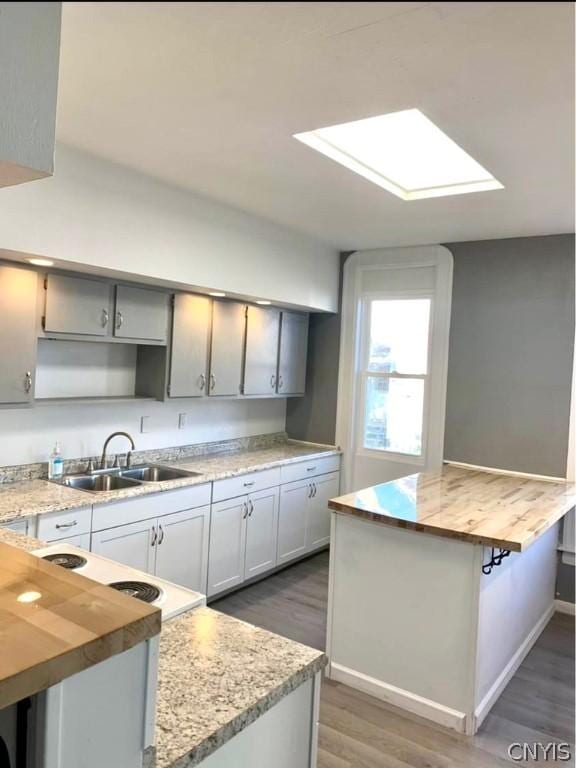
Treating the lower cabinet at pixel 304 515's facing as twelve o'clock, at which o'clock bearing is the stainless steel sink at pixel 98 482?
The stainless steel sink is roughly at 3 o'clock from the lower cabinet.

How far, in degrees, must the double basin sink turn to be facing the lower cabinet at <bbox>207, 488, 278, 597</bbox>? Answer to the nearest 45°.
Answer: approximately 45° to its left

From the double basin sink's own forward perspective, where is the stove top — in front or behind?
in front

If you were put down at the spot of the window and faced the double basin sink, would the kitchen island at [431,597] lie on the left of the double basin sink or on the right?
left

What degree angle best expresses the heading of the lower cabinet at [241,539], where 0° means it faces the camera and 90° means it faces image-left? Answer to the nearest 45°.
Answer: approximately 315°

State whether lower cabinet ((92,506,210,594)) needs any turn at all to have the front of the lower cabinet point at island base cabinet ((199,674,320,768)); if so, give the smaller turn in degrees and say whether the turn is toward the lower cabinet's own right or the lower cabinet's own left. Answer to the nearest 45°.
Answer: approximately 45° to the lower cabinet's own right

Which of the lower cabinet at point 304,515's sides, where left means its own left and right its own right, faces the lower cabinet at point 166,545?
right

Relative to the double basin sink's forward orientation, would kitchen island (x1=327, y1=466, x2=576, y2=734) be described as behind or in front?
in front

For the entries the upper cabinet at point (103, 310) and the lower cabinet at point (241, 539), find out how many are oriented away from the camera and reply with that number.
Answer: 0
